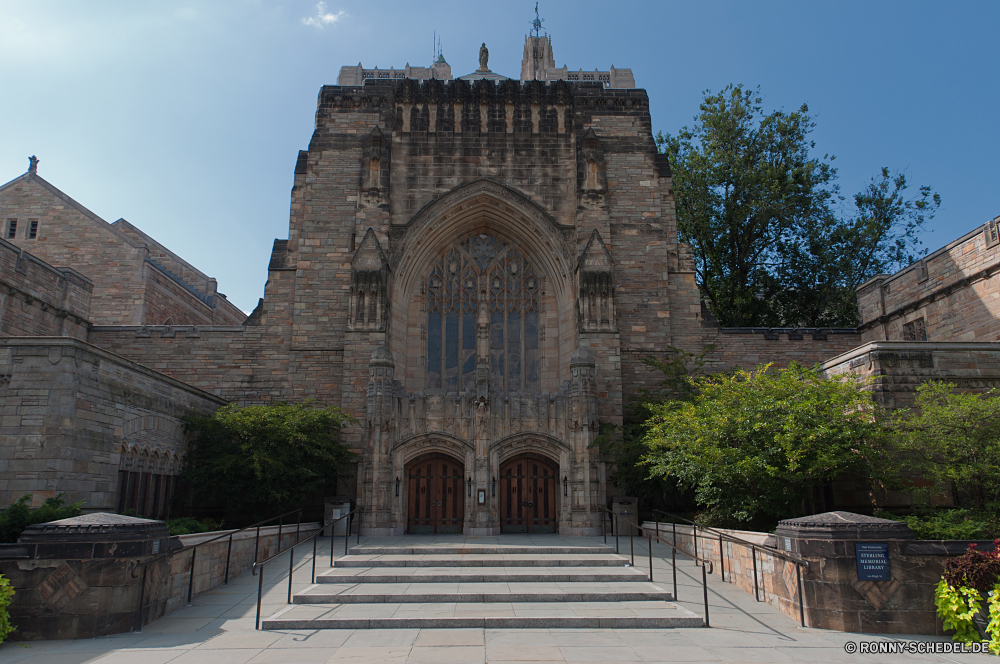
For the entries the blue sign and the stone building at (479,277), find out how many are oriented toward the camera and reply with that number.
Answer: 2

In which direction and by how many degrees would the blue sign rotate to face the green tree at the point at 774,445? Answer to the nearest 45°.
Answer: approximately 135° to its right

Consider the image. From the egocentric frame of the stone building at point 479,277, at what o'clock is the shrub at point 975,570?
The shrub is roughly at 11 o'clock from the stone building.

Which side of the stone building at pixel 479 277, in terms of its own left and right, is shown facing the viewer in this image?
front

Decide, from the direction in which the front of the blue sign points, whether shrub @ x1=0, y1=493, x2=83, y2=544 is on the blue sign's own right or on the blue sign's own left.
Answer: on the blue sign's own right

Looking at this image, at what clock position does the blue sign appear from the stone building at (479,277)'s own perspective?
The blue sign is roughly at 11 o'clock from the stone building.

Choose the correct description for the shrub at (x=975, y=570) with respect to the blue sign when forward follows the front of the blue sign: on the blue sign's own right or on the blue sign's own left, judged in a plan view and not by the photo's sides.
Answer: on the blue sign's own left

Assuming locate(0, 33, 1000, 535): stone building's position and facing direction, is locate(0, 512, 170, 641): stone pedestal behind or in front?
in front

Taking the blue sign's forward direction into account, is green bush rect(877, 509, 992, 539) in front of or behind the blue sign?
behind

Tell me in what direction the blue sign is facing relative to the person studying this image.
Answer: facing the viewer

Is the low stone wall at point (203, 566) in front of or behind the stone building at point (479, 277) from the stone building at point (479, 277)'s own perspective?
in front

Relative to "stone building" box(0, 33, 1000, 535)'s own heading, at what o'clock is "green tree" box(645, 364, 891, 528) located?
The green tree is roughly at 11 o'clock from the stone building.

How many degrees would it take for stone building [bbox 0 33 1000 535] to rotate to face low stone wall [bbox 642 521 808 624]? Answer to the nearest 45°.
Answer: approximately 45° to its left

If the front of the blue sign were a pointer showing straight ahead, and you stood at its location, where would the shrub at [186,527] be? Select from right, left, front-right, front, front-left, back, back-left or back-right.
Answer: right

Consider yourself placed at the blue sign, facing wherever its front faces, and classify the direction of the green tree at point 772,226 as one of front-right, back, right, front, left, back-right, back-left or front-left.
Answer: back
